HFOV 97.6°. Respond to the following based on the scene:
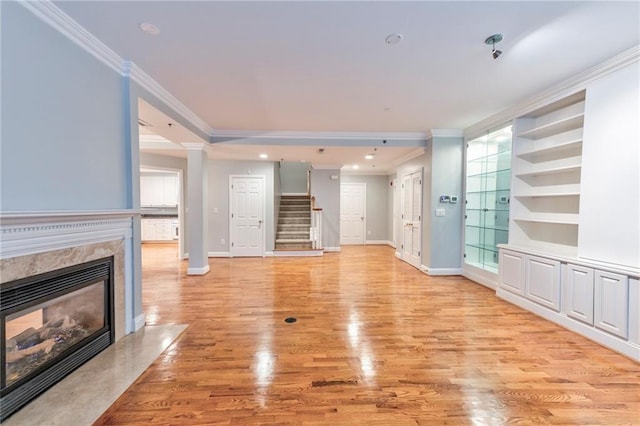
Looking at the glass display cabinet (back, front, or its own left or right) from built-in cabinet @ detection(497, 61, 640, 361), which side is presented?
left

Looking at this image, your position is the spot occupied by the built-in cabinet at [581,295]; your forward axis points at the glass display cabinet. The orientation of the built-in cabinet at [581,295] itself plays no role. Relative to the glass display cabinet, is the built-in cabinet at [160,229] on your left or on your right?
left

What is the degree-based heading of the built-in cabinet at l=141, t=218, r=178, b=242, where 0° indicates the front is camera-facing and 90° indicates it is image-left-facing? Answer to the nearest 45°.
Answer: approximately 0°

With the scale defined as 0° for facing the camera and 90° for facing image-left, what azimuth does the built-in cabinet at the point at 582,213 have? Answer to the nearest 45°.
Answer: approximately 45°

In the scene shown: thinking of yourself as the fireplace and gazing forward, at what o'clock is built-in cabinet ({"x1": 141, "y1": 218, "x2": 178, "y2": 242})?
The built-in cabinet is roughly at 8 o'clock from the fireplace.

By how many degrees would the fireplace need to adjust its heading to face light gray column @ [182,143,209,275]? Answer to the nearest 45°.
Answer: approximately 90° to its left

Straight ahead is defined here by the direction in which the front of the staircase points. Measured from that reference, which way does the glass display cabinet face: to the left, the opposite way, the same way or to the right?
to the right

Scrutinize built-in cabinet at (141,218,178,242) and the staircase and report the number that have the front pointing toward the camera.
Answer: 2

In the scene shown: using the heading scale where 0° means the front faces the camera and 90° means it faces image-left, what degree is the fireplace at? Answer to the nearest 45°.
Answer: approximately 315°

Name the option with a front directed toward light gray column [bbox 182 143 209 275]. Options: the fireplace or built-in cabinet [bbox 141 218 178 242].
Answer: the built-in cabinet

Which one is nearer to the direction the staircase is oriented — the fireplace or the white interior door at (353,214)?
the fireplace

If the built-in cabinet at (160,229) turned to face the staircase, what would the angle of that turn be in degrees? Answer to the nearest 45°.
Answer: approximately 45° to its left
